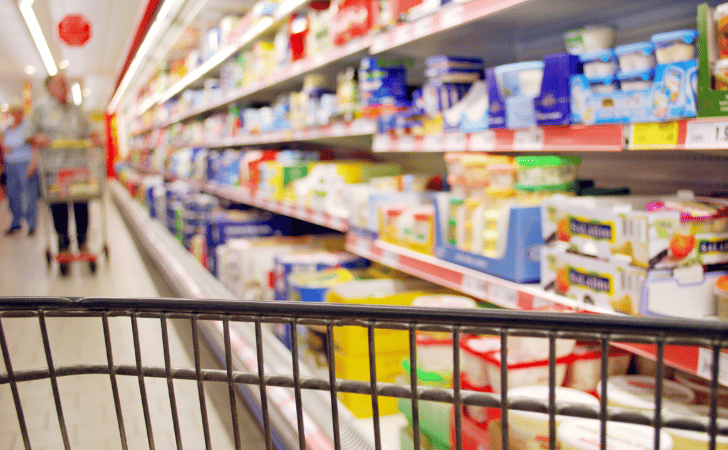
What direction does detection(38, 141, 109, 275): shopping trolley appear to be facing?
toward the camera

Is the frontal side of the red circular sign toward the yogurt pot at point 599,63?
yes

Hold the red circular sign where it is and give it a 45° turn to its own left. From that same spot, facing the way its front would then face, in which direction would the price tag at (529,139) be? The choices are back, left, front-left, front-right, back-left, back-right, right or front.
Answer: front-right

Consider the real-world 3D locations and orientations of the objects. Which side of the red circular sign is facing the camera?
front

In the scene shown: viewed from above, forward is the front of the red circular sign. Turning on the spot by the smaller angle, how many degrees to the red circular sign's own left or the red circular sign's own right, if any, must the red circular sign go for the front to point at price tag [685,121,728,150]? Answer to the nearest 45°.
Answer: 0° — it already faces it

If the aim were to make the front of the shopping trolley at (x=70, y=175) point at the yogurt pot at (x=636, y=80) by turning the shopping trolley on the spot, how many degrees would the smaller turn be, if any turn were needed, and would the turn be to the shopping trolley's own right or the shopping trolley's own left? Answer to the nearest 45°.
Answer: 0° — it already faces it

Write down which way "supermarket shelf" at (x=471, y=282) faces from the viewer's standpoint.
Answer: facing the viewer and to the left of the viewer

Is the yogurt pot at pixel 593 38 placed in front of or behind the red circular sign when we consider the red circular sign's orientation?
in front

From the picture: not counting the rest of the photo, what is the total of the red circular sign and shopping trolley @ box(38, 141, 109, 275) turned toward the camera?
2

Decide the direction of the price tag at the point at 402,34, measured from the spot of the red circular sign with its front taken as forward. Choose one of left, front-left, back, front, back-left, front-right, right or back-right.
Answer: front

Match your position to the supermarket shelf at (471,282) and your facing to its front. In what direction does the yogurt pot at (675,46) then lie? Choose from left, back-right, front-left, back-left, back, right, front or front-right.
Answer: left

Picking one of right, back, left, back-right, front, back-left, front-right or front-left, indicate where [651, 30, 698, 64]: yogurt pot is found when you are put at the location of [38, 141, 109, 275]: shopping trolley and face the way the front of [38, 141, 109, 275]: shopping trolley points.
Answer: front

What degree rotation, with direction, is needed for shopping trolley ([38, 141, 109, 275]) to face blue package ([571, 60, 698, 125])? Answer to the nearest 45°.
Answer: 0° — it already faces it

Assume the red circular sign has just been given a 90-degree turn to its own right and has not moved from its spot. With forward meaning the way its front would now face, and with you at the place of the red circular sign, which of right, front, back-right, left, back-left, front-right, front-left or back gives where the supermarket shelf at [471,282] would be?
left
